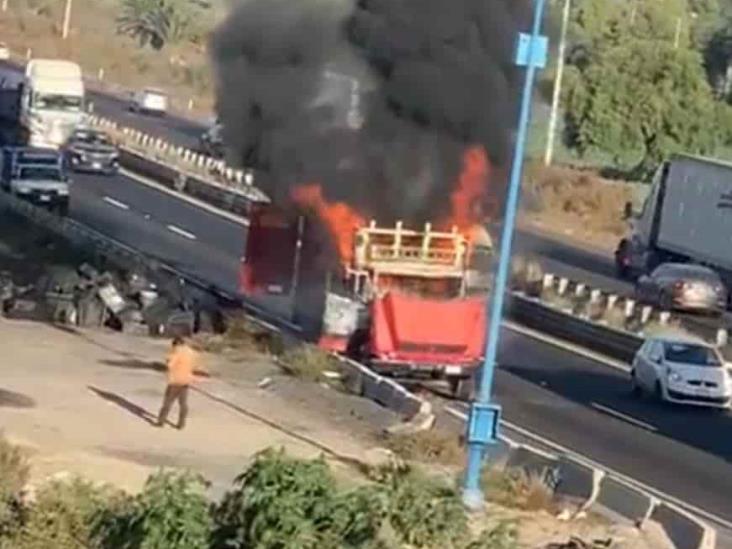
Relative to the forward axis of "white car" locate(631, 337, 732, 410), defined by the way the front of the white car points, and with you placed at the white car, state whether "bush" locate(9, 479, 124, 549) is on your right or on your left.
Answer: on your right

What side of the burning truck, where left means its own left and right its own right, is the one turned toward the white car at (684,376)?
left

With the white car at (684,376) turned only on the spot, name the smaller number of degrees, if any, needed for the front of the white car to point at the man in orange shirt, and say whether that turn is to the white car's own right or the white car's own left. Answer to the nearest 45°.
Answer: approximately 90° to the white car's own right

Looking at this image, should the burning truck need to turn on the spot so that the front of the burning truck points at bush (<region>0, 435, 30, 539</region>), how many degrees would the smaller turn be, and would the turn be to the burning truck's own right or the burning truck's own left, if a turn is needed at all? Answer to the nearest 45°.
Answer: approximately 45° to the burning truck's own right

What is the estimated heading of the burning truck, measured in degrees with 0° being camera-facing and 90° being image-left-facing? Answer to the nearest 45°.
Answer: approximately 315°

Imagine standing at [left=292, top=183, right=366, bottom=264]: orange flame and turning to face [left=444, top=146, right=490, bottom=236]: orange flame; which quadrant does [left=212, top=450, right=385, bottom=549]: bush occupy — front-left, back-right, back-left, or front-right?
back-right
